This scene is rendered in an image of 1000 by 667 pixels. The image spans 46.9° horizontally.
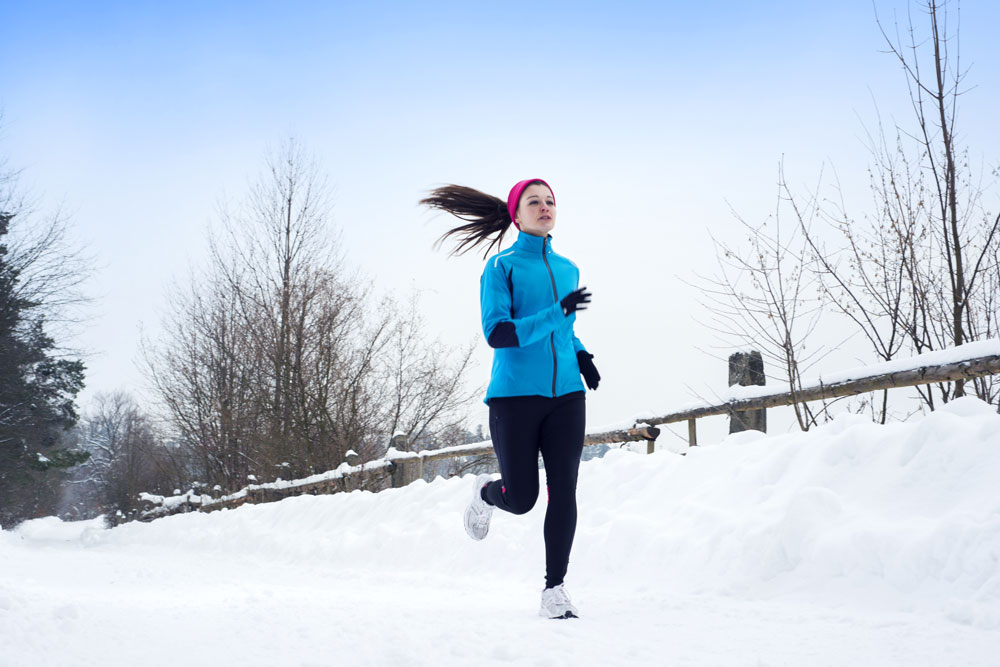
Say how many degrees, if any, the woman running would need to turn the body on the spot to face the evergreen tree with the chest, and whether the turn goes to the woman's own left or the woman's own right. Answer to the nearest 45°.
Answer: approximately 180°

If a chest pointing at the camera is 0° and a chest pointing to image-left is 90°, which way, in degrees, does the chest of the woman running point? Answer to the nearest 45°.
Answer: approximately 315°

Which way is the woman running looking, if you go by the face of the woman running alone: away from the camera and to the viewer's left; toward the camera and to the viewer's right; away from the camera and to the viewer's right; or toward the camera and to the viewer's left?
toward the camera and to the viewer's right
